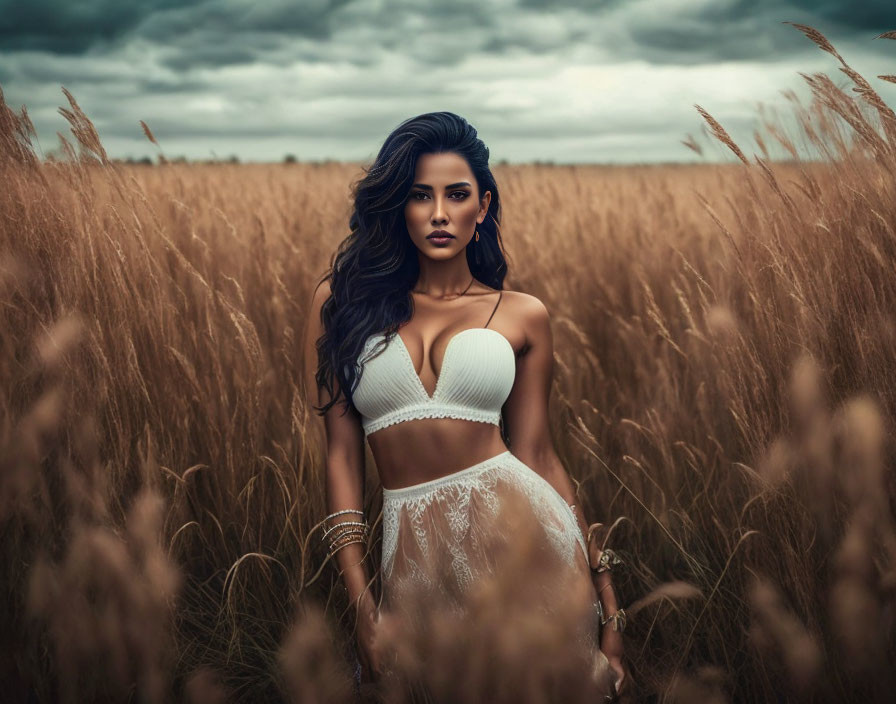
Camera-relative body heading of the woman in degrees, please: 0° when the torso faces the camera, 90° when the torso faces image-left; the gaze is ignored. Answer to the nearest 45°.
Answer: approximately 0°
